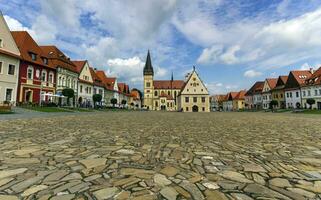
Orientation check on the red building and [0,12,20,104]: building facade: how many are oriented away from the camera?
0

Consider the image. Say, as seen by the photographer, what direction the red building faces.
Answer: facing the viewer and to the right of the viewer

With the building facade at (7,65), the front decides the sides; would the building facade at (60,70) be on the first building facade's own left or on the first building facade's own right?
on the first building facade's own left

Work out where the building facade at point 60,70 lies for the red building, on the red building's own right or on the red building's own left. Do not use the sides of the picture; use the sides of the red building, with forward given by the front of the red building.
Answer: on the red building's own left

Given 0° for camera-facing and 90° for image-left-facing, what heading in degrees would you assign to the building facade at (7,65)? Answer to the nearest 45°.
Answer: approximately 315°

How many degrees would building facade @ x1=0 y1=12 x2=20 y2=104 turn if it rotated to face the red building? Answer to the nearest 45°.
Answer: approximately 90° to its left

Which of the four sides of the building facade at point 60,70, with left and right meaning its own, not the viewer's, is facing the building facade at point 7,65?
right
